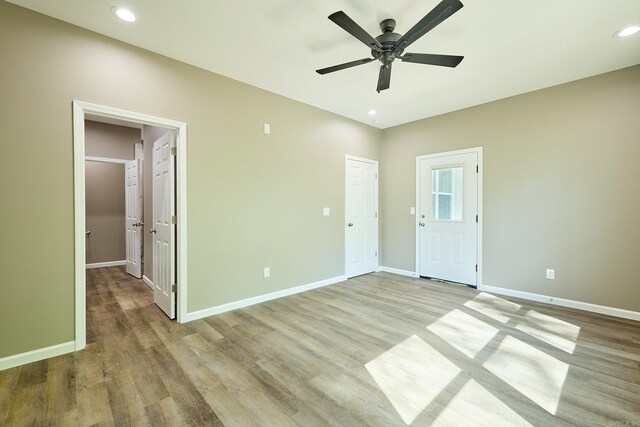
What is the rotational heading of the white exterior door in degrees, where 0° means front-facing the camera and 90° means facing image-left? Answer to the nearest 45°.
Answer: approximately 45°

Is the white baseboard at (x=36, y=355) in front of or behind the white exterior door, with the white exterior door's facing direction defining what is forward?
in front

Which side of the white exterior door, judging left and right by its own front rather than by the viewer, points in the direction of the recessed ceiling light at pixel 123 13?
front

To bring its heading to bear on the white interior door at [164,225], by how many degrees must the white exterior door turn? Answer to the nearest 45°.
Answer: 0° — it already faces it

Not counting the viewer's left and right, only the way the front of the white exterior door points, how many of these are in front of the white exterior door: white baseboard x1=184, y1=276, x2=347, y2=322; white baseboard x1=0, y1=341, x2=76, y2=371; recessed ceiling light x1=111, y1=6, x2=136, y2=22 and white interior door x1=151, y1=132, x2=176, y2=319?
4

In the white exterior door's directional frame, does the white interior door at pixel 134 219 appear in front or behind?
in front

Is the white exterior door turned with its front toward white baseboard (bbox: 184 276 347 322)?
yes

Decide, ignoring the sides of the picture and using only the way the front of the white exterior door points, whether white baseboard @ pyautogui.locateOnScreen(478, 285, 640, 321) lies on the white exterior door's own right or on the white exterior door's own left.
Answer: on the white exterior door's own left

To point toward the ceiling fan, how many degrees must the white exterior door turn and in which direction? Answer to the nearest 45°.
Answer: approximately 45° to its left

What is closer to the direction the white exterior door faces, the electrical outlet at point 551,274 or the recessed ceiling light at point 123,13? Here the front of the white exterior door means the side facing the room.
the recessed ceiling light

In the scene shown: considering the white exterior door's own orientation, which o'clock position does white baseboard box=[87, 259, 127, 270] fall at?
The white baseboard is roughly at 1 o'clock from the white exterior door.
